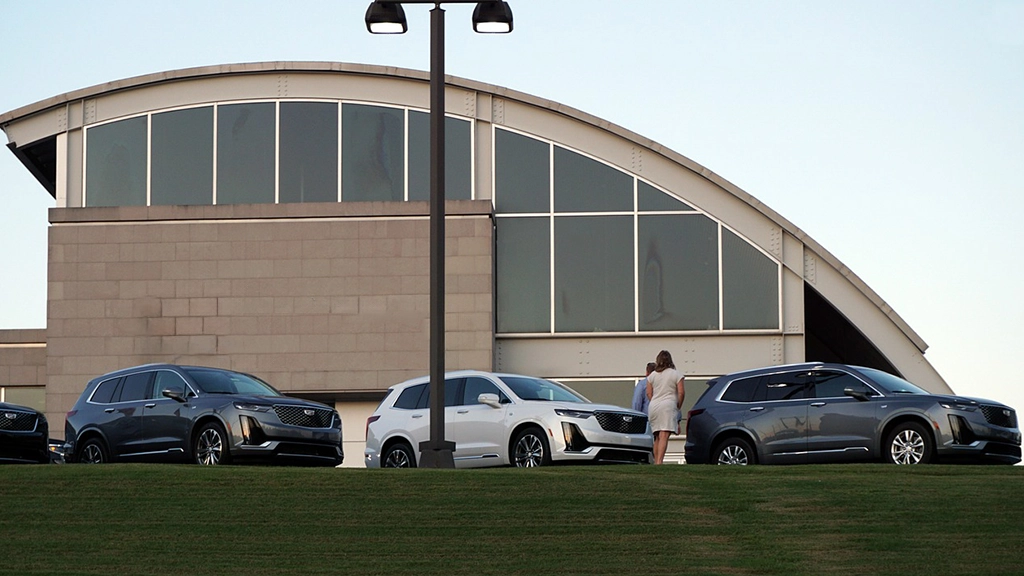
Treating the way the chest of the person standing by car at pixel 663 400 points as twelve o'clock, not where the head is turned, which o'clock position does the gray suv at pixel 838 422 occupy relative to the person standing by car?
The gray suv is roughly at 4 o'clock from the person standing by car.

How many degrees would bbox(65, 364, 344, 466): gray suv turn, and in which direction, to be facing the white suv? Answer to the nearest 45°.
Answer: approximately 45° to its left

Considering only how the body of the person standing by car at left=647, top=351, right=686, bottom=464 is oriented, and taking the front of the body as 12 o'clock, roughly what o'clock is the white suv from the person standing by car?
The white suv is roughly at 8 o'clock from the person standing by car.

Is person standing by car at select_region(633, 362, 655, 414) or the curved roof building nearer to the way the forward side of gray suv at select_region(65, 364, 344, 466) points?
the person standing by car

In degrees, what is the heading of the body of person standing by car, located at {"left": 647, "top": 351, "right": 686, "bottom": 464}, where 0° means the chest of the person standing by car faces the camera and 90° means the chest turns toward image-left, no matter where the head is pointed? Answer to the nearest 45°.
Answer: approximately 180°

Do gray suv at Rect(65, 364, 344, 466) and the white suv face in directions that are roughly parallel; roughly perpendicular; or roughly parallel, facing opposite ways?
roughly parallel

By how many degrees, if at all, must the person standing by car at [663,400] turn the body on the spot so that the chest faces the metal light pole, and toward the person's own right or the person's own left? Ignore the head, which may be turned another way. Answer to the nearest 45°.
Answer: approximately 135° to the person's own left

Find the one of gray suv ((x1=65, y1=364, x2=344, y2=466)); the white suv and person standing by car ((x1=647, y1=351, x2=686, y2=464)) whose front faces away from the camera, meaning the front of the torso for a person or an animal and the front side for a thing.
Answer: the person standing by car

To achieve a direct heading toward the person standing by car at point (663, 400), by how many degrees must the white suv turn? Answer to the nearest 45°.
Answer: approximately 90° to its left

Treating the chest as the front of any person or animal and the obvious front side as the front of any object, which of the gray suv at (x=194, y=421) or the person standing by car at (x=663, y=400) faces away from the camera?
the person standing by car

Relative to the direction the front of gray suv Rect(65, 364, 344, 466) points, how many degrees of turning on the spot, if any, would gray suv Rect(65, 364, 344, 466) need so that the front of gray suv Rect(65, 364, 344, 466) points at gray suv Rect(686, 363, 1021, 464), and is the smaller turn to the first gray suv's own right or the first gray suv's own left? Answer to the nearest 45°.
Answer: approximately 45° to the first gray suv's own left

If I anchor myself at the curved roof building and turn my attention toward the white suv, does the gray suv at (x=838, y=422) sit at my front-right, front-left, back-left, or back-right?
front-left

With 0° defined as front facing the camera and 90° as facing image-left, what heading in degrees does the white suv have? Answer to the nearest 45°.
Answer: approximately 315°

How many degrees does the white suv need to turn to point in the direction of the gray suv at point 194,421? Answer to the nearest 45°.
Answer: approximately 135° to its right

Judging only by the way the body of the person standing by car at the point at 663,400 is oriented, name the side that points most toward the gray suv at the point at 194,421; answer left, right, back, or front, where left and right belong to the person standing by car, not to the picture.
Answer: left

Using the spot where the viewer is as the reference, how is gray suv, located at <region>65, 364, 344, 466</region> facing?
facing the viewer and to the right of the viewer
